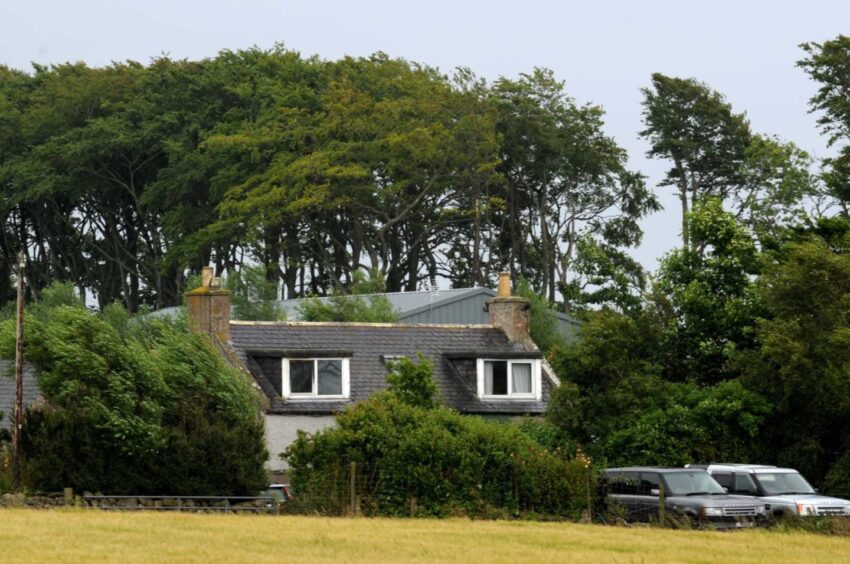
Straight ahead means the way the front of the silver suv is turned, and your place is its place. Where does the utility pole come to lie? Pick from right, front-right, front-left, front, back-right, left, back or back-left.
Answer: back-right

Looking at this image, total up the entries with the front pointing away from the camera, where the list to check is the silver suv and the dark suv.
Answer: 0

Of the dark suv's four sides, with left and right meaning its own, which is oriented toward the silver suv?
left

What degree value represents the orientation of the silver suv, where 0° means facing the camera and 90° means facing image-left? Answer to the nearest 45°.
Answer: approximately 315°

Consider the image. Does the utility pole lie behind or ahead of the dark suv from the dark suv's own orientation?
behind

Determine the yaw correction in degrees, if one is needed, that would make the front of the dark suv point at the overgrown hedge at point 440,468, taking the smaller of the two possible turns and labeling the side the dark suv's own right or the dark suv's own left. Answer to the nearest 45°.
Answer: approximately 135° to the dark suv's own right

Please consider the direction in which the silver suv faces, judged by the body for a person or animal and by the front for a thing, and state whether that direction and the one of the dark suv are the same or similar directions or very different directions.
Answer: same or similar directions

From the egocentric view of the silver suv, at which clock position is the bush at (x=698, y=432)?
The bush is roughly at 7 o'clock from the silver suv.

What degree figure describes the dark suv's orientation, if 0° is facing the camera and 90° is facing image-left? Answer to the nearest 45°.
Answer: approximately 315°
